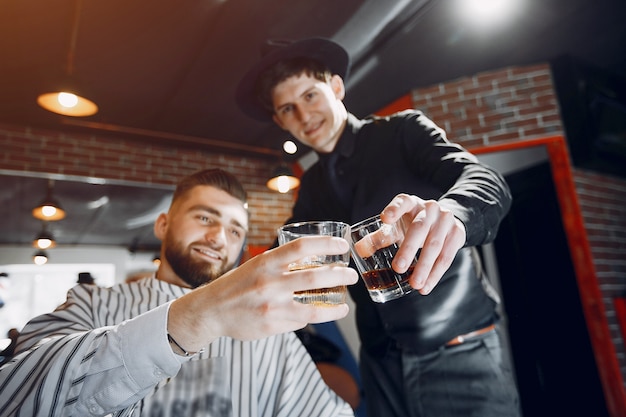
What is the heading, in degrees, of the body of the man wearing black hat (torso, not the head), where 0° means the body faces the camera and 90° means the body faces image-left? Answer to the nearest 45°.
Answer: approximately 45°

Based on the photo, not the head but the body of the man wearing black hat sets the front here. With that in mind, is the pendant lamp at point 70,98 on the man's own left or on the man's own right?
on the man's own right

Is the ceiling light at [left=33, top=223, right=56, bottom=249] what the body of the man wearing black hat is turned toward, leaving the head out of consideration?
no

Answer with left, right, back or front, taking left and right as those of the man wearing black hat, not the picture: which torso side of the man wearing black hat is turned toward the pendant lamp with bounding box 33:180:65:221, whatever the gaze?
right
